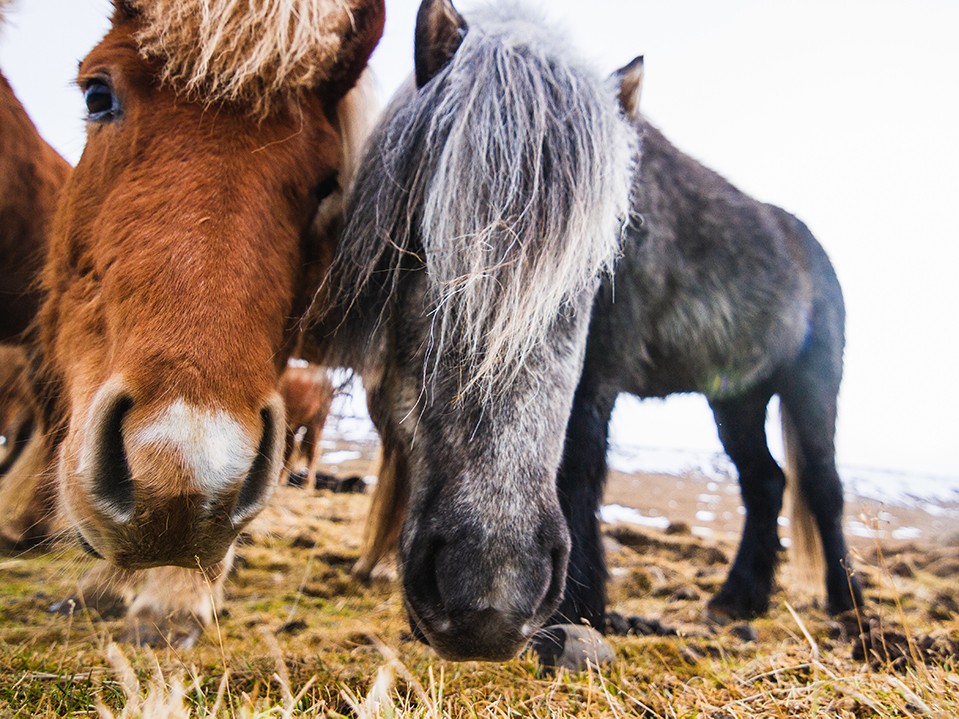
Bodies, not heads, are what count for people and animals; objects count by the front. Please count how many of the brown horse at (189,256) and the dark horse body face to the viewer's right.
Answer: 0

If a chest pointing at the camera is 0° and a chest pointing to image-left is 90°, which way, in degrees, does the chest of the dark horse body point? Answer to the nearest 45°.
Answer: approximately 45°

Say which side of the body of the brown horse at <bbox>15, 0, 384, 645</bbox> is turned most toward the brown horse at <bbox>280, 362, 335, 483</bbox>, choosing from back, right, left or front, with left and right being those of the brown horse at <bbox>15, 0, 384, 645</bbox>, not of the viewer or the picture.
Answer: back

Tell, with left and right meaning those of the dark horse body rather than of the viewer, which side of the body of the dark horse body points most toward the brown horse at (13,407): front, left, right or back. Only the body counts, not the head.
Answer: front
